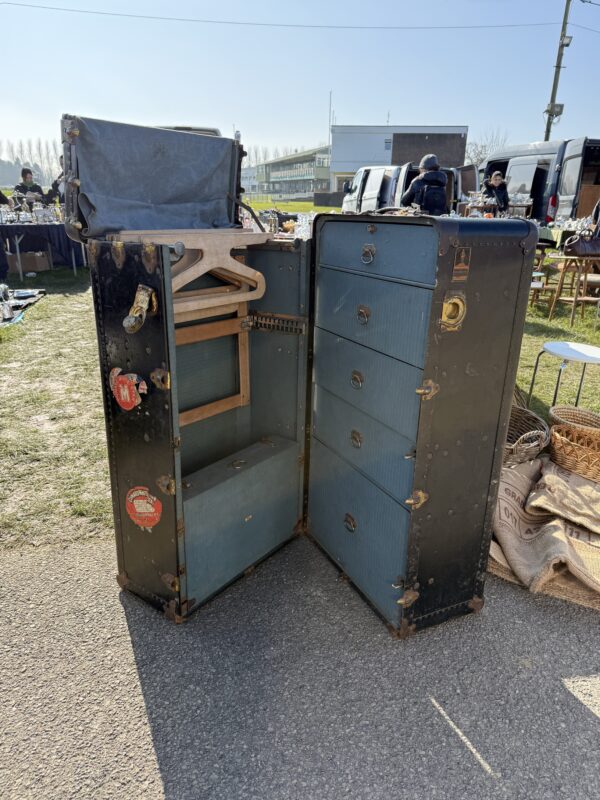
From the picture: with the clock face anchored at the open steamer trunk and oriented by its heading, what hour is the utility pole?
The utility pole is roughly at 7 o'clock from the open steamer trunk.

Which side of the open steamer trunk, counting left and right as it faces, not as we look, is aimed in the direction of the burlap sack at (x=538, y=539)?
left

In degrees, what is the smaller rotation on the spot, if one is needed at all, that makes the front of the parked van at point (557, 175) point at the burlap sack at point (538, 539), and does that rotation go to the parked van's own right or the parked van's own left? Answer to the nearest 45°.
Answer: approximately 135° to the parked van's own left

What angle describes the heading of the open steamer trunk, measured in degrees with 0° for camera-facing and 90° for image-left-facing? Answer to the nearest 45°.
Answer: approximately 0°

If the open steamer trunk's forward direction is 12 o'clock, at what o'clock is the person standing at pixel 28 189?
The person standing is roughly at 5 o'clock from the open steamer trunk.

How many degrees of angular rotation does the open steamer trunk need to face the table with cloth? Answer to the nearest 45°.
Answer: approximately 135° to its right

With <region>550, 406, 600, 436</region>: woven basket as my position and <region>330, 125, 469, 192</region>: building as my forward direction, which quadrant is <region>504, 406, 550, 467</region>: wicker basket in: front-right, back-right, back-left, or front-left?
back-left

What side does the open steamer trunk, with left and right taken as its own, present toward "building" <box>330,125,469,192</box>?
back

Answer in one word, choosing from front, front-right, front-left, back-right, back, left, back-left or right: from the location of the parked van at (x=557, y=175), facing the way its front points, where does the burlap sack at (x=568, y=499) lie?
back-left

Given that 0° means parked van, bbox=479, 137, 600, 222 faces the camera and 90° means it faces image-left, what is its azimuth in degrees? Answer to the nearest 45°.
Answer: approximately 135°
